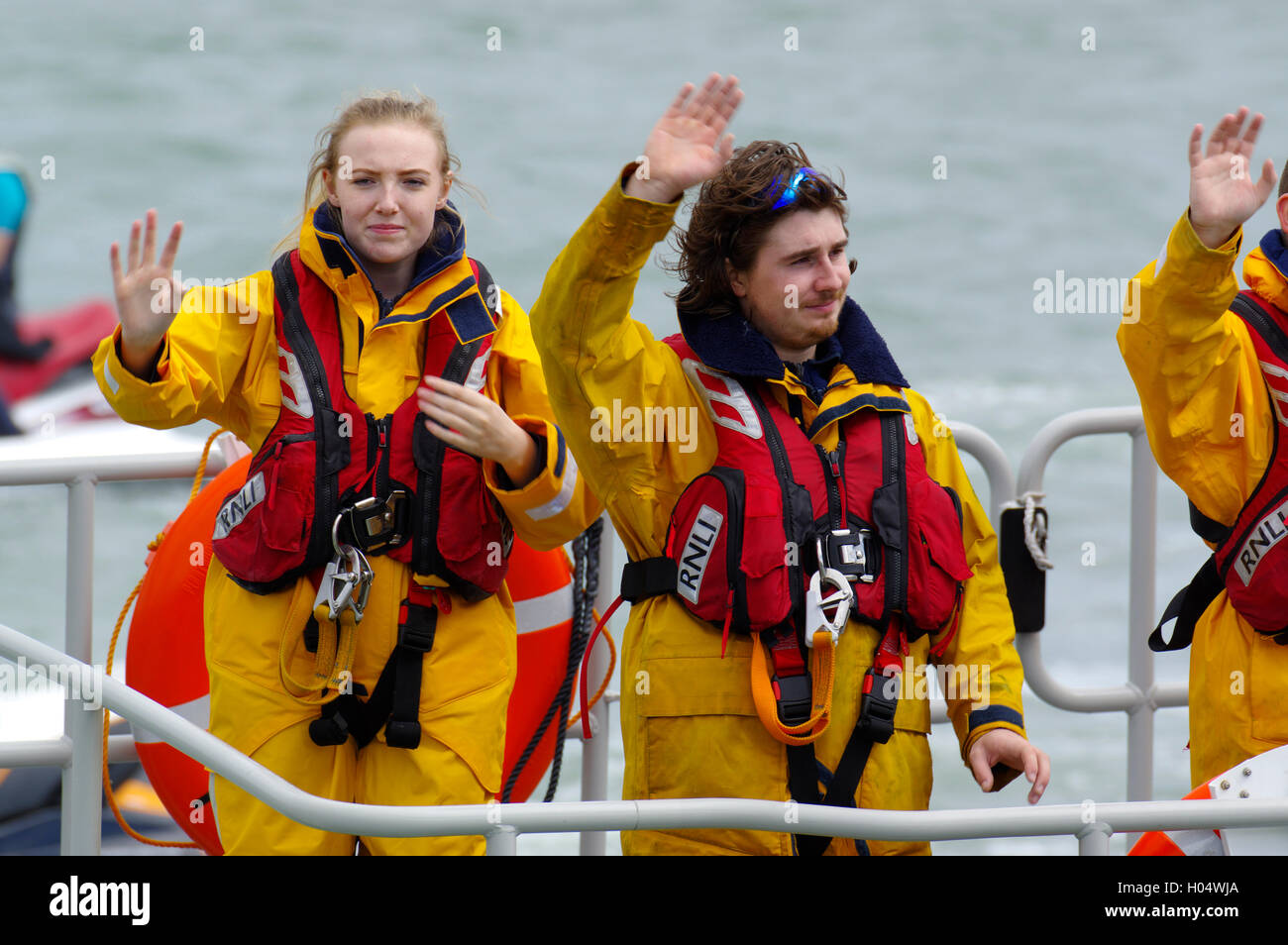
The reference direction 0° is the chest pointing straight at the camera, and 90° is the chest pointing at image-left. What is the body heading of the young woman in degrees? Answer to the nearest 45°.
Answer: approximately 0°

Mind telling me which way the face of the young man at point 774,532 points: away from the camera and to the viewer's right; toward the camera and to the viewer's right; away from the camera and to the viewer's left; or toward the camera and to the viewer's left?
toward the camera and to the viewer's right

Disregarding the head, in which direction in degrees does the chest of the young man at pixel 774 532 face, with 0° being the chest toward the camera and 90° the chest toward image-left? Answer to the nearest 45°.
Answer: approximately 315°

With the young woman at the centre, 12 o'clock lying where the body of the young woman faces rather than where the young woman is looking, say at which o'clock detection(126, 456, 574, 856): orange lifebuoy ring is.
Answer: The orange lifebuoy ring is roughly at 5 o'clock from the young woman.

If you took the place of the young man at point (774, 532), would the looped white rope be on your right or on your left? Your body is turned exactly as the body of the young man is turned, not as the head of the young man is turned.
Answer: on your left
